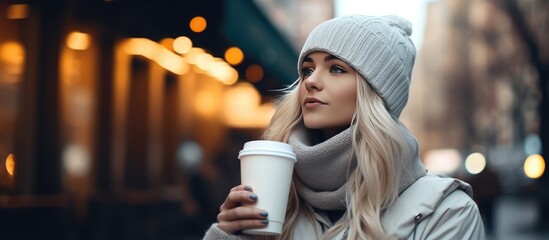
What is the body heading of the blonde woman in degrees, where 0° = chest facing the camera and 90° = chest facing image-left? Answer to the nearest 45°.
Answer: approximately 45°
